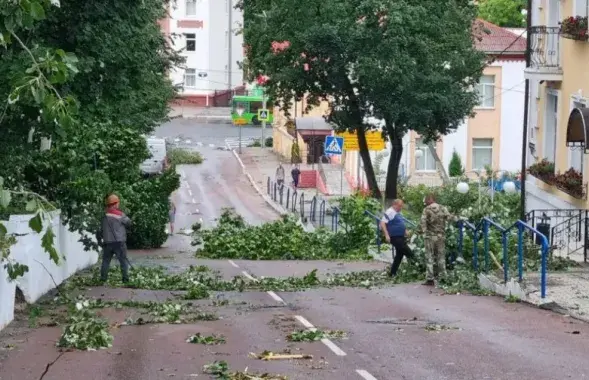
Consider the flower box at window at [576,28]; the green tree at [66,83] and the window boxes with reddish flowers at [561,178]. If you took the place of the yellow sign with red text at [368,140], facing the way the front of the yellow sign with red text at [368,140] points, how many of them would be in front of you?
3

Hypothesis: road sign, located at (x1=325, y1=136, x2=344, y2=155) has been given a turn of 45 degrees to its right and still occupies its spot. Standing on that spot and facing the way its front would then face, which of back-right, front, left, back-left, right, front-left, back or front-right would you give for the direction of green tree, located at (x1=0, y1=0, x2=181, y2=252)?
front-left

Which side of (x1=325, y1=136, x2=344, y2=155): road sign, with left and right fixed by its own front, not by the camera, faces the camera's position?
front

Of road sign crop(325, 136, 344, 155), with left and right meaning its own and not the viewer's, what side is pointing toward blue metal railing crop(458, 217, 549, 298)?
front

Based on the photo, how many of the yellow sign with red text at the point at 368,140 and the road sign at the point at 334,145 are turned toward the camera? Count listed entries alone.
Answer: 2

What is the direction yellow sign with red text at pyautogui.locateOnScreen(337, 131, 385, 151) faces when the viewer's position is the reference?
facing the viewer

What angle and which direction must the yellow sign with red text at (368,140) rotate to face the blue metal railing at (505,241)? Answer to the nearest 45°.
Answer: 0° — it already faces it

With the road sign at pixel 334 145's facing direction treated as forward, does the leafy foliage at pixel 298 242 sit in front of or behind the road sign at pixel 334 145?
in front

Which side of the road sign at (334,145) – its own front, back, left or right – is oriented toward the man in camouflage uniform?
front

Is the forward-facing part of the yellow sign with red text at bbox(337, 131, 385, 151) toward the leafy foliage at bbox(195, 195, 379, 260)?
yes

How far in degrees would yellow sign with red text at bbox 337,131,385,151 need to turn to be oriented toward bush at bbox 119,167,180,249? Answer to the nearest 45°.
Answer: approximately 45° to its right
